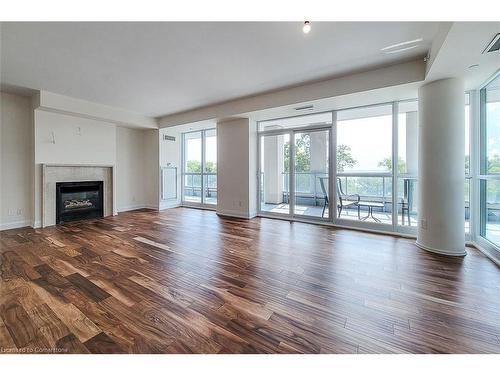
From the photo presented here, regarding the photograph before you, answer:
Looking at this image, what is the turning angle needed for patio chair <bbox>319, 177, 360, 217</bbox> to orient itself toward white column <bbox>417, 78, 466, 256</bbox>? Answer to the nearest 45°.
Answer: approximately 90° to its right

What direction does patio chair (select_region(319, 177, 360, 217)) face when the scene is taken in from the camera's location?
facing away from the viewer and to the right of the viewer
